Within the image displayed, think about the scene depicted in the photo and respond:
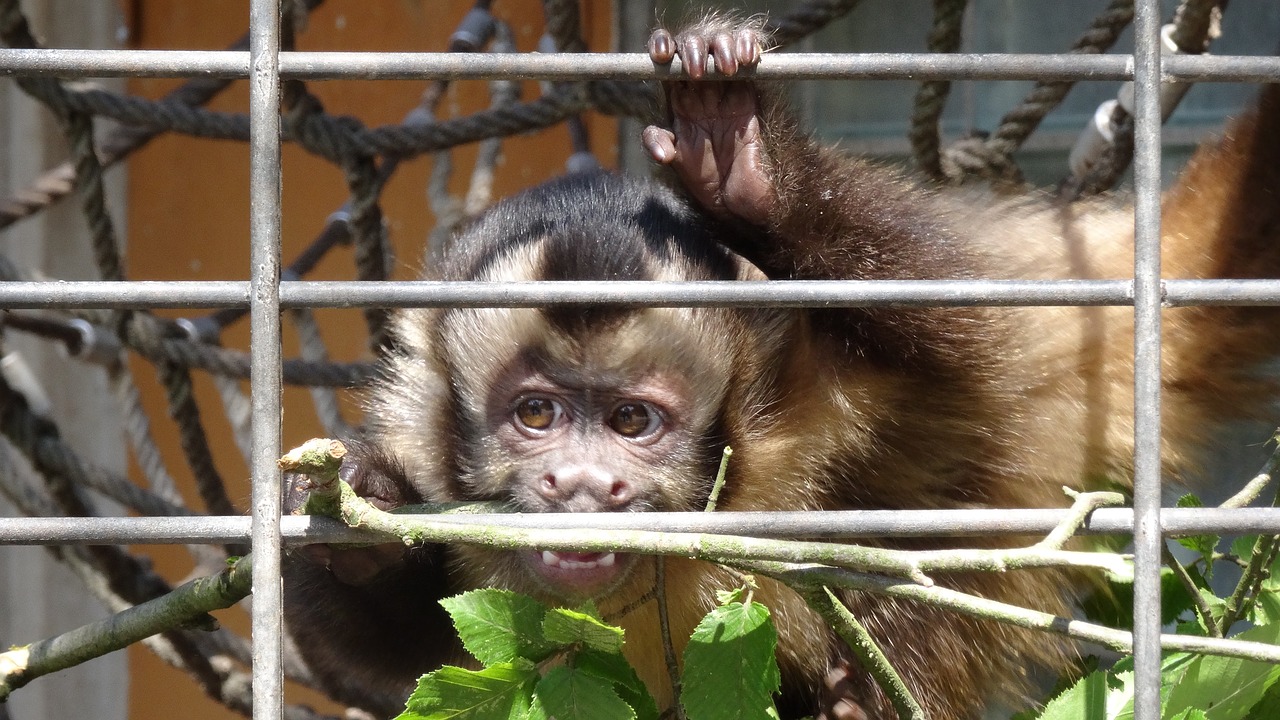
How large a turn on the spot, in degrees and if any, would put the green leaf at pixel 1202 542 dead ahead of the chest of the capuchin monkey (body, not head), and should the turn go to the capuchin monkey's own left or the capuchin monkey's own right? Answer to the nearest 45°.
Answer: approximately 90° to the capuchin monkey's own left

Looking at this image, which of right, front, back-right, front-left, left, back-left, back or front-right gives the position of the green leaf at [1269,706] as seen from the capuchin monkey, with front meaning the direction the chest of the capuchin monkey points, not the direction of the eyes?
left

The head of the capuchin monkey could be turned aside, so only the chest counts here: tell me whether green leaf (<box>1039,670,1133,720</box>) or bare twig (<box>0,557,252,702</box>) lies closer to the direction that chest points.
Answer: the bare twig

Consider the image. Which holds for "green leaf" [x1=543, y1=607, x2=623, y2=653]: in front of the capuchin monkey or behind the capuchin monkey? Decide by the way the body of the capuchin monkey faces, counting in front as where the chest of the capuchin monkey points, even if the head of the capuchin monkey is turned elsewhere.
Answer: in front

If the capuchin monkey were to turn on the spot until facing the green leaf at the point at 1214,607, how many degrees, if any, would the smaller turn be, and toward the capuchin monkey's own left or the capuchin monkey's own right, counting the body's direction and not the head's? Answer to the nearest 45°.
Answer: approximately 90° to the capuchin monkey's own left

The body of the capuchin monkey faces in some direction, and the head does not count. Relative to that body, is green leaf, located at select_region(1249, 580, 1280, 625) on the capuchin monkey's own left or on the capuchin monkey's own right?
on the capuchin monkey's own left

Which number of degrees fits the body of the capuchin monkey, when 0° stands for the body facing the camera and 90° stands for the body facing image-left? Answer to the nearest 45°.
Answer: approximately 45°

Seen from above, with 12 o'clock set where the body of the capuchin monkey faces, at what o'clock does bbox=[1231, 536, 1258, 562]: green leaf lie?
The green leaf is roughly at 9 o'clock from the capuchin monkey.

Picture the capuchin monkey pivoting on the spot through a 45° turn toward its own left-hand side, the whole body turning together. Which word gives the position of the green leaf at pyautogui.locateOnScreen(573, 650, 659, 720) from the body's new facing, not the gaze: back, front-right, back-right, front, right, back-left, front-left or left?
front
